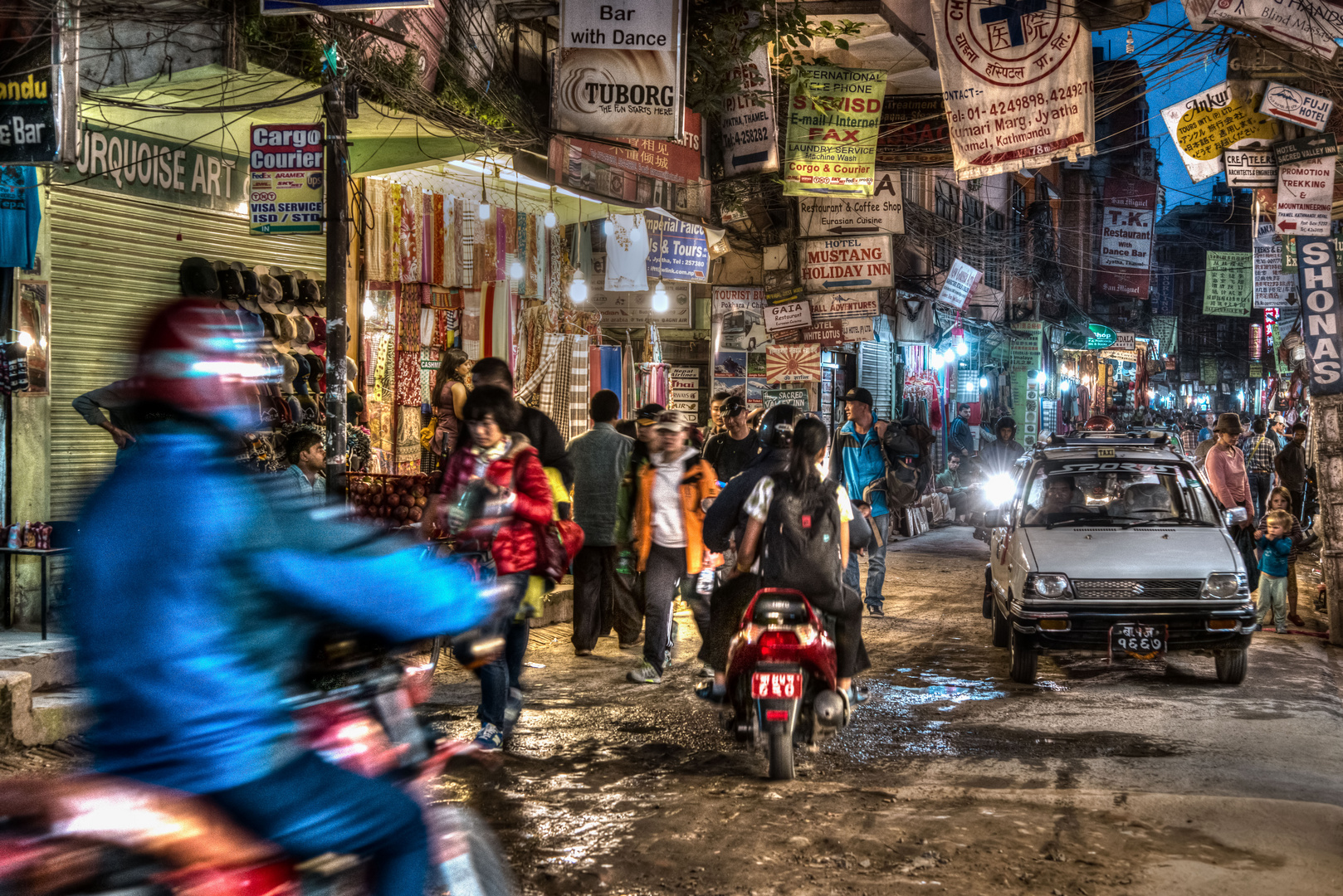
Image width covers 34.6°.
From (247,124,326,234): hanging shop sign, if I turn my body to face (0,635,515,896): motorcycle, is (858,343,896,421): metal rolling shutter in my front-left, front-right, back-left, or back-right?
back-left

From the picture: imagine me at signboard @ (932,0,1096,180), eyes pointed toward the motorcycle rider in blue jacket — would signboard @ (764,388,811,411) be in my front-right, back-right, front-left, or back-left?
back-right

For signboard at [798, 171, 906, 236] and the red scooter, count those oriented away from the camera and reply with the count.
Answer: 1

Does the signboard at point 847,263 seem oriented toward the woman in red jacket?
yes

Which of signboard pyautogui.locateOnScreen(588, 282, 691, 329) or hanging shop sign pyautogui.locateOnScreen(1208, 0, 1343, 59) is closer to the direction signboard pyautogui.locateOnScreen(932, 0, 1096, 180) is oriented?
the hanging shop sign
